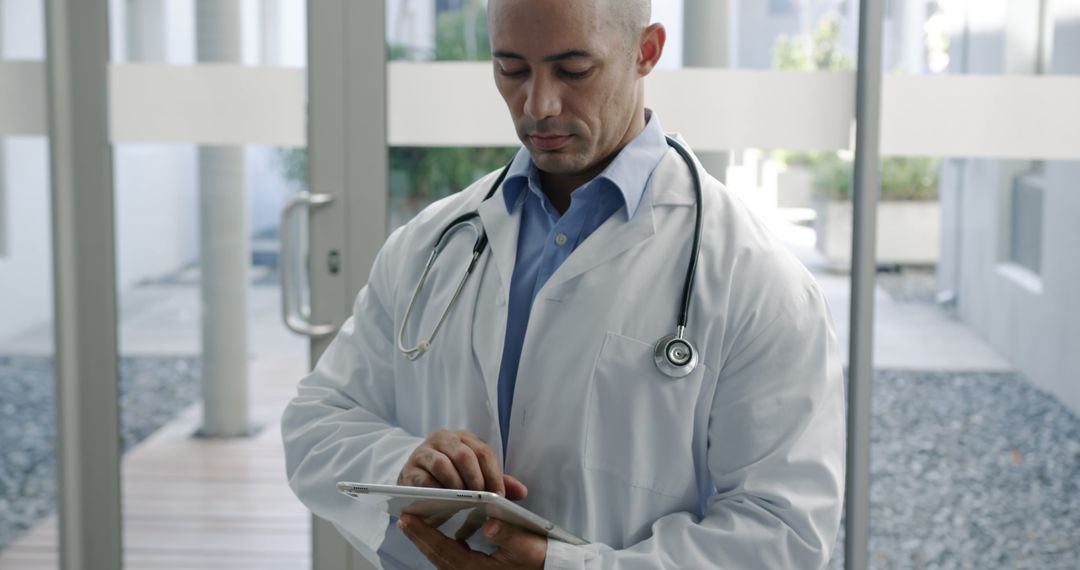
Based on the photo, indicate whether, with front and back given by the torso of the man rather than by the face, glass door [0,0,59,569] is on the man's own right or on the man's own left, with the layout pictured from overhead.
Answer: on the man's own right

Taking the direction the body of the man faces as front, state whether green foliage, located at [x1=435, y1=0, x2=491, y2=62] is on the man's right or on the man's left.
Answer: on the man's right

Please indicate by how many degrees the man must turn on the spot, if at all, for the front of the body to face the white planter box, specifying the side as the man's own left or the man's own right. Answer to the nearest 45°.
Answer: approximately 180°

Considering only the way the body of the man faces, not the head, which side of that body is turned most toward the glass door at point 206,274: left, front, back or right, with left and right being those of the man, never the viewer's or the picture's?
right

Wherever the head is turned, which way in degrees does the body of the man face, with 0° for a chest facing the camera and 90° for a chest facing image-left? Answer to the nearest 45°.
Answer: approximately 45°

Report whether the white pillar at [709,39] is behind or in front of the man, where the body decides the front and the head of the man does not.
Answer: behind

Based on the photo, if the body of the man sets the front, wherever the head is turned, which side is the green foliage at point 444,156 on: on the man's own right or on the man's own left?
on the man's own right
